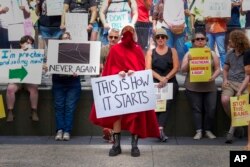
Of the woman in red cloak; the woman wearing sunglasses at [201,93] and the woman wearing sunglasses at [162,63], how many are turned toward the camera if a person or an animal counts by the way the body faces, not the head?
3

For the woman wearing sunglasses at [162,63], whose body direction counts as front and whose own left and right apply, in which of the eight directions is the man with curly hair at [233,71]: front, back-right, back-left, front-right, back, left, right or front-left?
left

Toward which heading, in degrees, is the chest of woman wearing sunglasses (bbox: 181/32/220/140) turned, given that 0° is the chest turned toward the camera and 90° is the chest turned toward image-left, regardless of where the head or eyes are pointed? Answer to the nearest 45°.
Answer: approximately 0°

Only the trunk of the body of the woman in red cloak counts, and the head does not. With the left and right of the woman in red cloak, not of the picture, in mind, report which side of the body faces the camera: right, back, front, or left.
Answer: front

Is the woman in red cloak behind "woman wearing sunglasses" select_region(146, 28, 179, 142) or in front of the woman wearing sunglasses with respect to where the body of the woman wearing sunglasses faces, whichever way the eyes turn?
in front

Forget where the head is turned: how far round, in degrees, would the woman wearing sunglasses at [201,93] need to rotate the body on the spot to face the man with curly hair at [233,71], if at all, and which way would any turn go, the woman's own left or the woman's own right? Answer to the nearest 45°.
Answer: approximately 90° to the woman's own left
